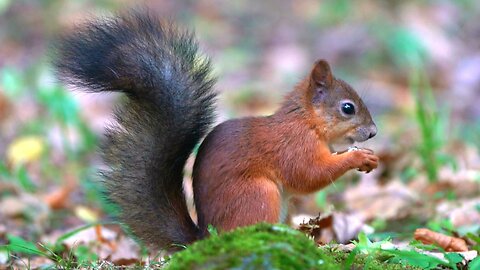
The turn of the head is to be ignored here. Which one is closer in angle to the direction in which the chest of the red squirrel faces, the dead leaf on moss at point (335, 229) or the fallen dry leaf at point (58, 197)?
the dead leaf on moss

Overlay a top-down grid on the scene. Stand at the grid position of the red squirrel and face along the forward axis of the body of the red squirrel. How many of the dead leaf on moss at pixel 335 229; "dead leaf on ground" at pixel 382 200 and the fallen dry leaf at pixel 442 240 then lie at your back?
0

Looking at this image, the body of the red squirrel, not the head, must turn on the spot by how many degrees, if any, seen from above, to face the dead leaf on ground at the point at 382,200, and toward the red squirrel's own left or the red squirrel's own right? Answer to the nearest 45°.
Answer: approximately 45° to the red squirrel's own left

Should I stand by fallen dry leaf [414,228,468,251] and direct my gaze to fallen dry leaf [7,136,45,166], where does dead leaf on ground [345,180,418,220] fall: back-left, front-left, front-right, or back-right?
front-right

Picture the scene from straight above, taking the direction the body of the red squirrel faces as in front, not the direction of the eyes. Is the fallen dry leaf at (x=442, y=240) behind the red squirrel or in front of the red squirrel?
in front

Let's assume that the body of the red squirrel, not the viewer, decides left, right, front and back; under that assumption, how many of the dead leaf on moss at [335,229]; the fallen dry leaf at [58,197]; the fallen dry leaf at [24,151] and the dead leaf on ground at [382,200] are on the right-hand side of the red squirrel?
0

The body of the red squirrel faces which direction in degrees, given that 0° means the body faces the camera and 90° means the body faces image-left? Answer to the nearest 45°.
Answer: approximately 270°

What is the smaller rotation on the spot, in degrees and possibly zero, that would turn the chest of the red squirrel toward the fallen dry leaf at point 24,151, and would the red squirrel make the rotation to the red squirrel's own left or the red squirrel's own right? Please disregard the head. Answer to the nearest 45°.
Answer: approximately 135° to the red squirrel's own left

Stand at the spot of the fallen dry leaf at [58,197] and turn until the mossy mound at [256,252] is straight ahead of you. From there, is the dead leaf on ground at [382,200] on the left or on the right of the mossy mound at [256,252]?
left

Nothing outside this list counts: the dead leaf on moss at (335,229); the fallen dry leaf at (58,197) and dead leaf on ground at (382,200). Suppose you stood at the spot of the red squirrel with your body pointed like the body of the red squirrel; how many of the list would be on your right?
0

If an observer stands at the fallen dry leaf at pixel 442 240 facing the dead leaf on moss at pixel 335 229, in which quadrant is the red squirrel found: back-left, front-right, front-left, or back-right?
front-left
